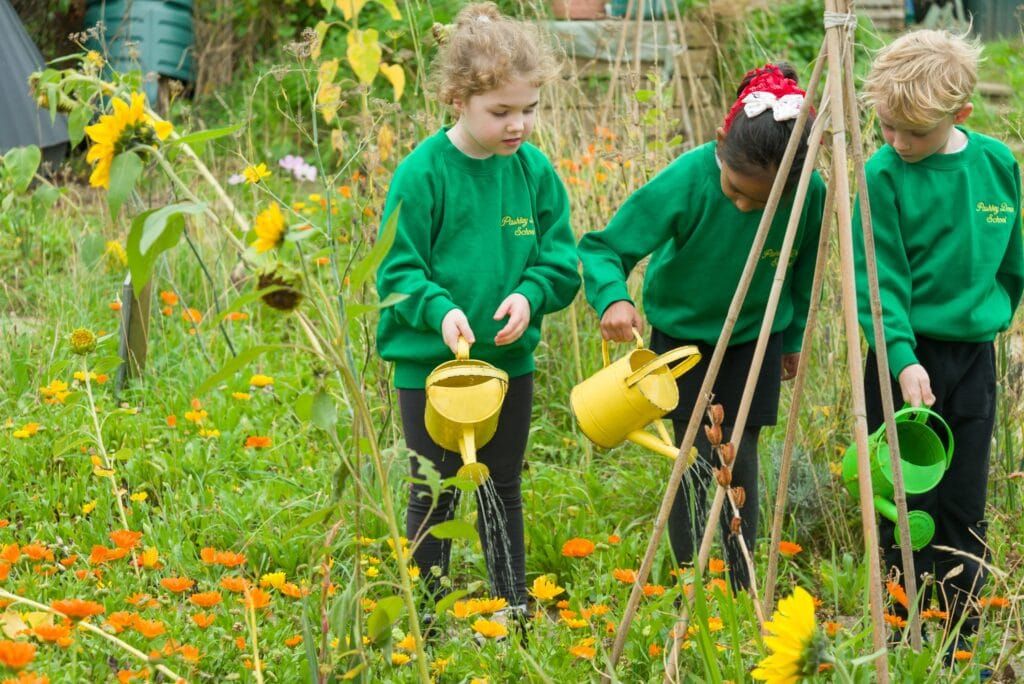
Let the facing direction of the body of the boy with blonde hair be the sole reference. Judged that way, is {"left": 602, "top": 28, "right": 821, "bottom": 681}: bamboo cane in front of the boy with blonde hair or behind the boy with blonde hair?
in front

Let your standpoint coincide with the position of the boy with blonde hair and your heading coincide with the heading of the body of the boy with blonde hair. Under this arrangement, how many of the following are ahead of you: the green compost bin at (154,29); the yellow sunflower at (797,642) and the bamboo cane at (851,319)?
2

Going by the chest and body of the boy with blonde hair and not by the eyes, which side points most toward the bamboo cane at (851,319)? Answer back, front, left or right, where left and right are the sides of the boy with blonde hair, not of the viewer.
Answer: front

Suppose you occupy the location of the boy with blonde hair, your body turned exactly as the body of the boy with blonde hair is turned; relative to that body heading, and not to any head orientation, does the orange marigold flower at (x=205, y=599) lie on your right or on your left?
on your right

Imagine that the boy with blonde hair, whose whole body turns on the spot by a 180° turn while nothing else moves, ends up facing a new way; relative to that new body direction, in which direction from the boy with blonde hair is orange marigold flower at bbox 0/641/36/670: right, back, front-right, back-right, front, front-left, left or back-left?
back-left

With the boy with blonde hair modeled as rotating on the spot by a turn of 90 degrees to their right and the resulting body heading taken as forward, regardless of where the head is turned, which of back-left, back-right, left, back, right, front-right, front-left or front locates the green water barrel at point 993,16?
right

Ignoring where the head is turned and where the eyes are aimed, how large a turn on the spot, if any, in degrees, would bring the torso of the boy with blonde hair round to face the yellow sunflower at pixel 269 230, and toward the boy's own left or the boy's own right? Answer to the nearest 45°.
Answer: approximately 45° to the boy's own right

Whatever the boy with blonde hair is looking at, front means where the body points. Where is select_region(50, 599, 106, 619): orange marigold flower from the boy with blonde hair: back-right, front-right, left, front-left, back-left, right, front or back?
front-right

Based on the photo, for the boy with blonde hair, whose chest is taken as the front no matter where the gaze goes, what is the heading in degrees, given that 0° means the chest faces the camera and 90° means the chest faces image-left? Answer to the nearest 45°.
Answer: approximately 0°

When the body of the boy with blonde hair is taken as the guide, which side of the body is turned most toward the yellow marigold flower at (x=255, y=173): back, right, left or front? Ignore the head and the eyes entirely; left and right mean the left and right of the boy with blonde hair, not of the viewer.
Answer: right

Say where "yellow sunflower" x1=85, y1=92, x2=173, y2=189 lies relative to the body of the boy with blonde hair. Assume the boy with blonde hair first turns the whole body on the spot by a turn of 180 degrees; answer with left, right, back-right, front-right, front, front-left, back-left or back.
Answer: back-left

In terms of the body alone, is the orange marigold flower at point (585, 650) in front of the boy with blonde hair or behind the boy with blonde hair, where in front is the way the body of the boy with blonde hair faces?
in front

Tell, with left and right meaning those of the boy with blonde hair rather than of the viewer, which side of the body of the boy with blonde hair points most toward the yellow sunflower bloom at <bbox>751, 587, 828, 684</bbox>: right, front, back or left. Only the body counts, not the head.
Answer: front
